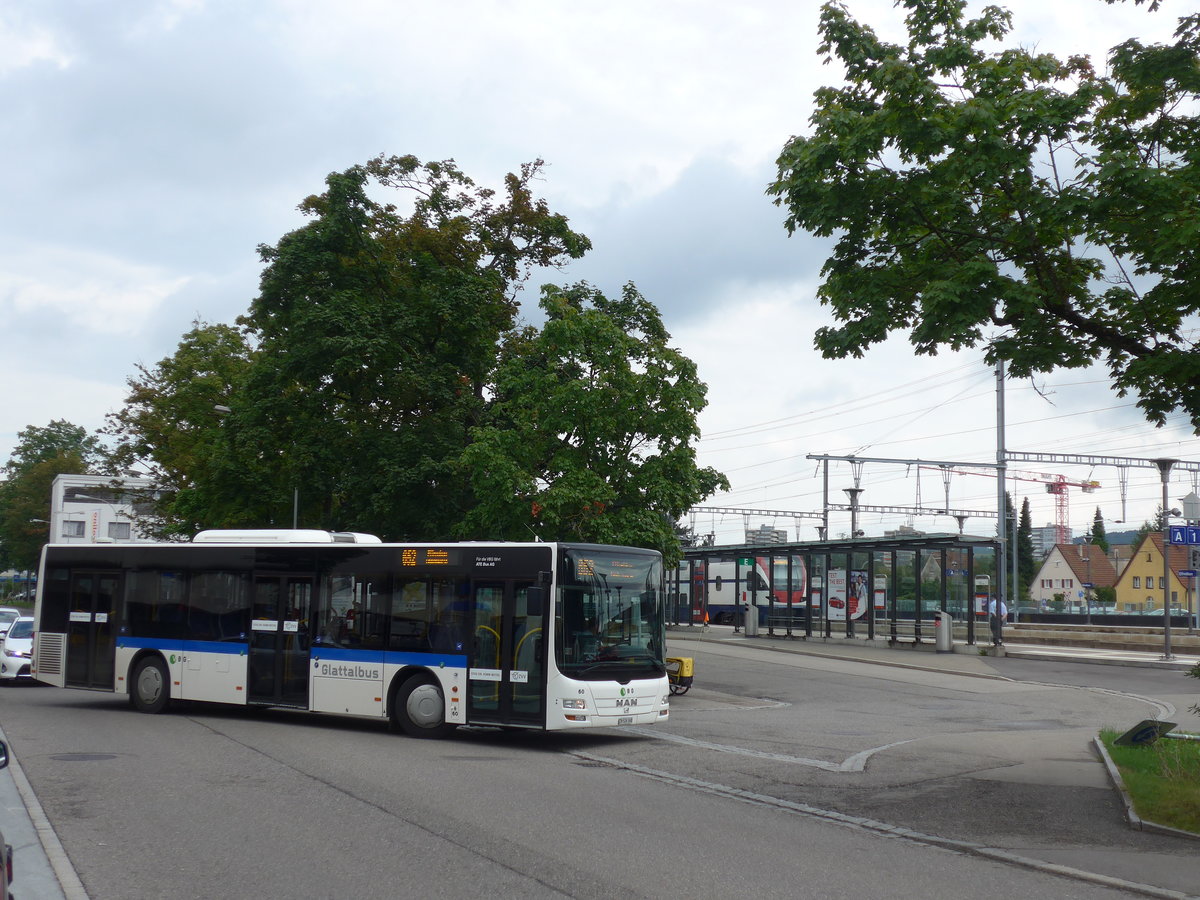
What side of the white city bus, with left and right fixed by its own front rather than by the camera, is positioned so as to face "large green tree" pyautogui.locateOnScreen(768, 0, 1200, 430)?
front

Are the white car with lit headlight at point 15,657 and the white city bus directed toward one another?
no

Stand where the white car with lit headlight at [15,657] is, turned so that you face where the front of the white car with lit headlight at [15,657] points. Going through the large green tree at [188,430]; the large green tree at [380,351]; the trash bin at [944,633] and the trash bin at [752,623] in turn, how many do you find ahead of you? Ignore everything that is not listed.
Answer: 0

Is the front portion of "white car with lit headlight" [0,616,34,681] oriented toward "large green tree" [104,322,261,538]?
no

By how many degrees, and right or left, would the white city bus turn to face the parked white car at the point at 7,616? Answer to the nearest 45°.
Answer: approximately 180°

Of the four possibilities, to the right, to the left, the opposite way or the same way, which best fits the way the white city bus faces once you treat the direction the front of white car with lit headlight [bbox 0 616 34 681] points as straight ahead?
to the left

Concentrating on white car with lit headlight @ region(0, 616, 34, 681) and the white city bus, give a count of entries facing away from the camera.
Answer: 0

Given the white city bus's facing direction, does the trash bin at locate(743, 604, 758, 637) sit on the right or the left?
on its left

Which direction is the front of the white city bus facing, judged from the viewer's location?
facing the viewer and to the right of the viewer

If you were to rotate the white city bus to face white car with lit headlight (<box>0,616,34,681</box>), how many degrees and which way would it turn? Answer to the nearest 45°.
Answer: approximately 180°

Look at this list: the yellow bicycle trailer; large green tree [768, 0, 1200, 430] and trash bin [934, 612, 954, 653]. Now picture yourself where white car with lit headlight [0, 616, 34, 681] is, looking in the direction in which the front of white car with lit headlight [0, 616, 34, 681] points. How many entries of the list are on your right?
0

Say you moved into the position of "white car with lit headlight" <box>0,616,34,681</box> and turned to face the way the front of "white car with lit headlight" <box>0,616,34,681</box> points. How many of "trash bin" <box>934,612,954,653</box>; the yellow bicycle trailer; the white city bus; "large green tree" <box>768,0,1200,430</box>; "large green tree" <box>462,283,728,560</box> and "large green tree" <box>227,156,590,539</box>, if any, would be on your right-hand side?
0

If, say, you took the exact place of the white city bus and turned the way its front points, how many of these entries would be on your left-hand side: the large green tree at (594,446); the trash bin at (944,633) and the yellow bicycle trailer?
3

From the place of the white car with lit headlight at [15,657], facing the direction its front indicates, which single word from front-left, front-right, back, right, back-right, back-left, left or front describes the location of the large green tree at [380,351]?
back-left

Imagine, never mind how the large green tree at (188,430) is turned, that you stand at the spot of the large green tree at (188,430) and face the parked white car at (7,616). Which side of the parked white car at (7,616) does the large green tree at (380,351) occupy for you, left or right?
left

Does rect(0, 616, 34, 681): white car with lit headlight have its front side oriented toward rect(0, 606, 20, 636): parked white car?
no

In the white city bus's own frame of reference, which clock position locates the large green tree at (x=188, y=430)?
The large green tree is roughly at 7 o'clock from the white city bus.

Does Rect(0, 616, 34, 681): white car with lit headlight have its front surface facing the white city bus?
no

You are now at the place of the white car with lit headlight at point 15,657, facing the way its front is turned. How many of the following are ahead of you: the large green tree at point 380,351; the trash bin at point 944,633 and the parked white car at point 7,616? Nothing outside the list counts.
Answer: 0
